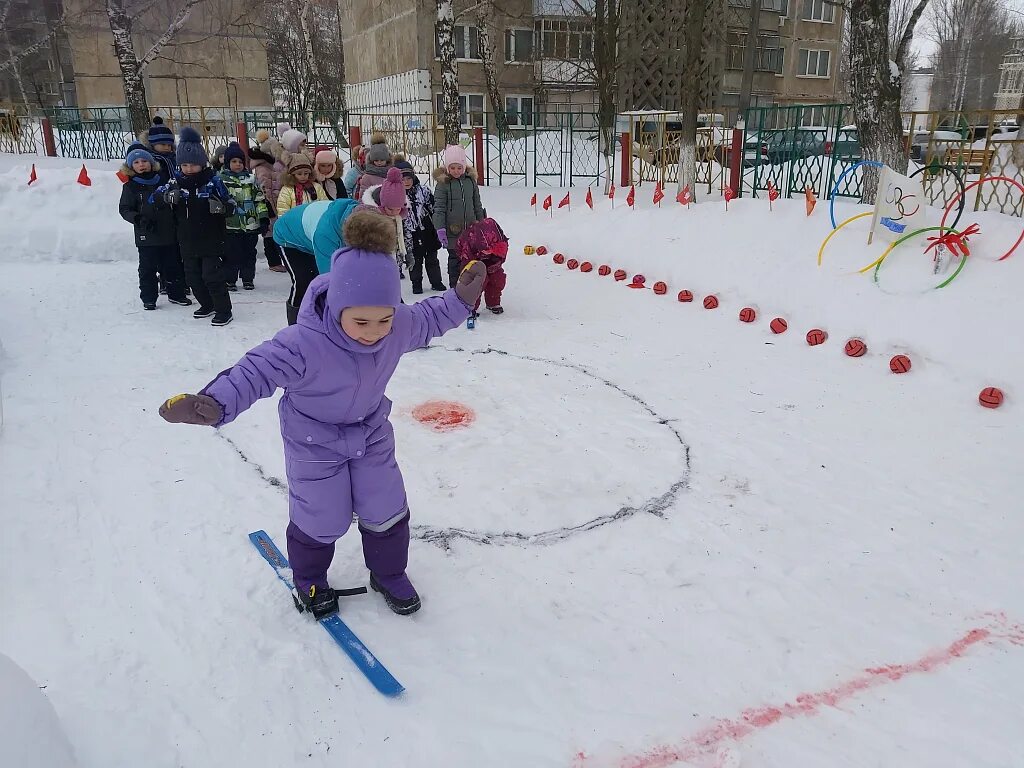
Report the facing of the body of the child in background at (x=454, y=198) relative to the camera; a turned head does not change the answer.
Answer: toward the camera

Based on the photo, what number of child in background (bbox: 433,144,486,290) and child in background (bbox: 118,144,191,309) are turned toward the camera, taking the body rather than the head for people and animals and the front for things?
2

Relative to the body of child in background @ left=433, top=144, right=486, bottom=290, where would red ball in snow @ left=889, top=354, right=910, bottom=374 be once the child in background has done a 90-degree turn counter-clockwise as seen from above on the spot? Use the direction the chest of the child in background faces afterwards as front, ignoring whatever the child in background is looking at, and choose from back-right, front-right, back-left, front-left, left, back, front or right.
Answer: front-right

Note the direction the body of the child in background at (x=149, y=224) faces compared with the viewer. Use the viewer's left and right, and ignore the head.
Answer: facing the viewer

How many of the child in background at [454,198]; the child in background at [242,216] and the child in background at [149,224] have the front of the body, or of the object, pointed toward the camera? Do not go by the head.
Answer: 3

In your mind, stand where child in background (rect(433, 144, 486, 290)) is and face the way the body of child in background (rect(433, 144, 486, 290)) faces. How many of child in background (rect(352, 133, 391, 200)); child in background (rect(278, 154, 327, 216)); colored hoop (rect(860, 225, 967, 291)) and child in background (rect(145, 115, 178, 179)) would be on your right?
3
